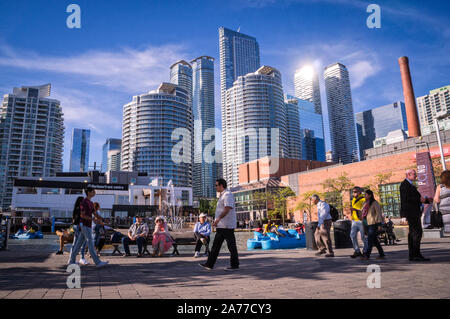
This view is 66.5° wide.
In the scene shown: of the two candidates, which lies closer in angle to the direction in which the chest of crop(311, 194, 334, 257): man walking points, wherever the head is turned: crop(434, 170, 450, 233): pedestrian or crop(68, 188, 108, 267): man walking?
the man walking

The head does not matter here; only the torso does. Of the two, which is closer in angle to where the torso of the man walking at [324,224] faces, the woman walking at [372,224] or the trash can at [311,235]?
the trash can

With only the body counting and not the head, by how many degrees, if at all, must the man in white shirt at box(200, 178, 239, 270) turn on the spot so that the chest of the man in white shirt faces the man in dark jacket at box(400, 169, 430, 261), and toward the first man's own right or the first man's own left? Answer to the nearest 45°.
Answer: approximately 180°

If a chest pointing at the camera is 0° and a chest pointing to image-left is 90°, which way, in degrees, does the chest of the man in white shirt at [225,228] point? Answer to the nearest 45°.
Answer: approximately 90°

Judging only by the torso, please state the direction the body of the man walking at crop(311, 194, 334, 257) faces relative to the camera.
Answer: to the viewer's left

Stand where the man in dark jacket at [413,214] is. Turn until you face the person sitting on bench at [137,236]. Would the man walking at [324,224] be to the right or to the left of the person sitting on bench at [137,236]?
right

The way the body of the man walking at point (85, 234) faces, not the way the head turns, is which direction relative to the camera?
to the viewer's right

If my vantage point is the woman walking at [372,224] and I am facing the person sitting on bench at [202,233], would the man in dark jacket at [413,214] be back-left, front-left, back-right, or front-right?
back-left
